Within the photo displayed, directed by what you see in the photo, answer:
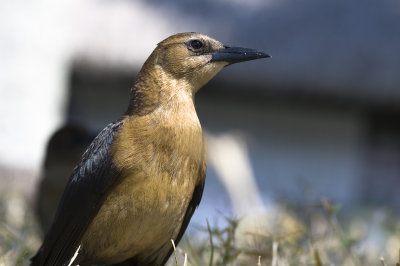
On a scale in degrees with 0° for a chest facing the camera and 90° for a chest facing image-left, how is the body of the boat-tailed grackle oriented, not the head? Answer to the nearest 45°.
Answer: approximately 315°
